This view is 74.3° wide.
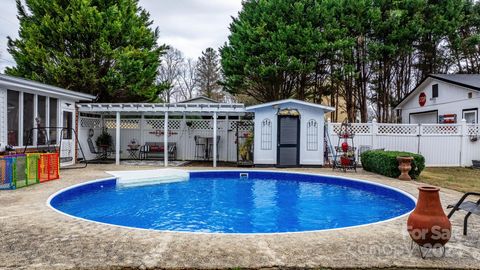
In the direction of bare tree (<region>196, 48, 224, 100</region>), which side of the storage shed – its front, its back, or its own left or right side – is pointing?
back

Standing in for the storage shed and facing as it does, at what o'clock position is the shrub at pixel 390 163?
The shrub is roughly at 10 o'clock from the storage shed.

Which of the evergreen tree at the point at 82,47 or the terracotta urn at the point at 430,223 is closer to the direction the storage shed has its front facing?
the terracotta urn

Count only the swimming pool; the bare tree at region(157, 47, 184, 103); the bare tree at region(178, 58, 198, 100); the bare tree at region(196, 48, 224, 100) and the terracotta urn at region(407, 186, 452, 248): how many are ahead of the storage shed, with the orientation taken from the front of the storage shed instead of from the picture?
2

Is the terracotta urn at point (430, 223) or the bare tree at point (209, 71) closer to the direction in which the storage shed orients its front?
the terracotta urn

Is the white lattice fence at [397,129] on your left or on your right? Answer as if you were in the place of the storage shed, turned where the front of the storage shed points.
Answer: on your left

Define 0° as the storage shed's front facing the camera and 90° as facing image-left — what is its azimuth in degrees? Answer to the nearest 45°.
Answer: approximately 0°

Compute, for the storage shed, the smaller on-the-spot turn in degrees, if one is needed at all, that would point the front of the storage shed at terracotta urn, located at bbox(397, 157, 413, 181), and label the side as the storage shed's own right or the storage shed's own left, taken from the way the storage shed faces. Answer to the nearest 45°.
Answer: approximately 45° to the storage shed's own left

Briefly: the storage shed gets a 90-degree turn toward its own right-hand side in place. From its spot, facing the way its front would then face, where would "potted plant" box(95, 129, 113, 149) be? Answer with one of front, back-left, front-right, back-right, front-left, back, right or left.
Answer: front

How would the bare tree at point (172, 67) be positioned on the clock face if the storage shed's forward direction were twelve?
The bare tree is roughly at 5 o'clock from the storage shed.

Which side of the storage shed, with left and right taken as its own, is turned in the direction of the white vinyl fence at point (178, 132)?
right

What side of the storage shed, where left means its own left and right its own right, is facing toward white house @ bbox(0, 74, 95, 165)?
right

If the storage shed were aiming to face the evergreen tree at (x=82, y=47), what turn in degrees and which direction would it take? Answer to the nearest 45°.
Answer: approximately 90° to its right

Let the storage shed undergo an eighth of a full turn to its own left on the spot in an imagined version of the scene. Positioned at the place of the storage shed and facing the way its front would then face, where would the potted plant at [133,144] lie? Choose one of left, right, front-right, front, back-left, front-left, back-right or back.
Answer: back-right
